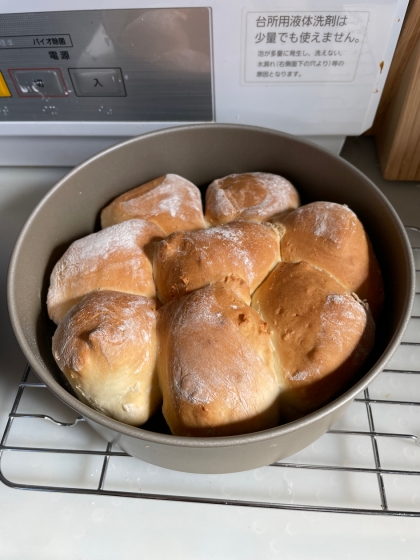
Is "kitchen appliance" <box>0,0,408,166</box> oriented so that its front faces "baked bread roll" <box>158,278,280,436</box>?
yes

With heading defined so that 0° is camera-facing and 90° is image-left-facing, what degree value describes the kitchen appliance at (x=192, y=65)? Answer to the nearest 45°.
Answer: approximately 0°
